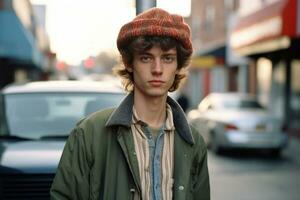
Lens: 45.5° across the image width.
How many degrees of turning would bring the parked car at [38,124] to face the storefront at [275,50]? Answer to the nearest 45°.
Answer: approximately 135° to its left

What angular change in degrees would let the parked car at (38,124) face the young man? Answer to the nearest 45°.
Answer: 0° — it already faces them

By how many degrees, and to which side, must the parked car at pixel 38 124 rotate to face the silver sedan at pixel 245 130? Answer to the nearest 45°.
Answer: approximately 135° to its left

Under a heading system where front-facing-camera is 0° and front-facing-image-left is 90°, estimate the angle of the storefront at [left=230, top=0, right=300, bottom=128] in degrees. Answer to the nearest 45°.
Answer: approximately 45°

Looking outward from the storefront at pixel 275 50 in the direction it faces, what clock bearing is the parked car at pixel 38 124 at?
The parked car is roughly at 11 o'clock from the storefront.

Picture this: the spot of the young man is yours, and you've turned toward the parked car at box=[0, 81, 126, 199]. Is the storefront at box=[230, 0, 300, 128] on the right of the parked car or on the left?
right
